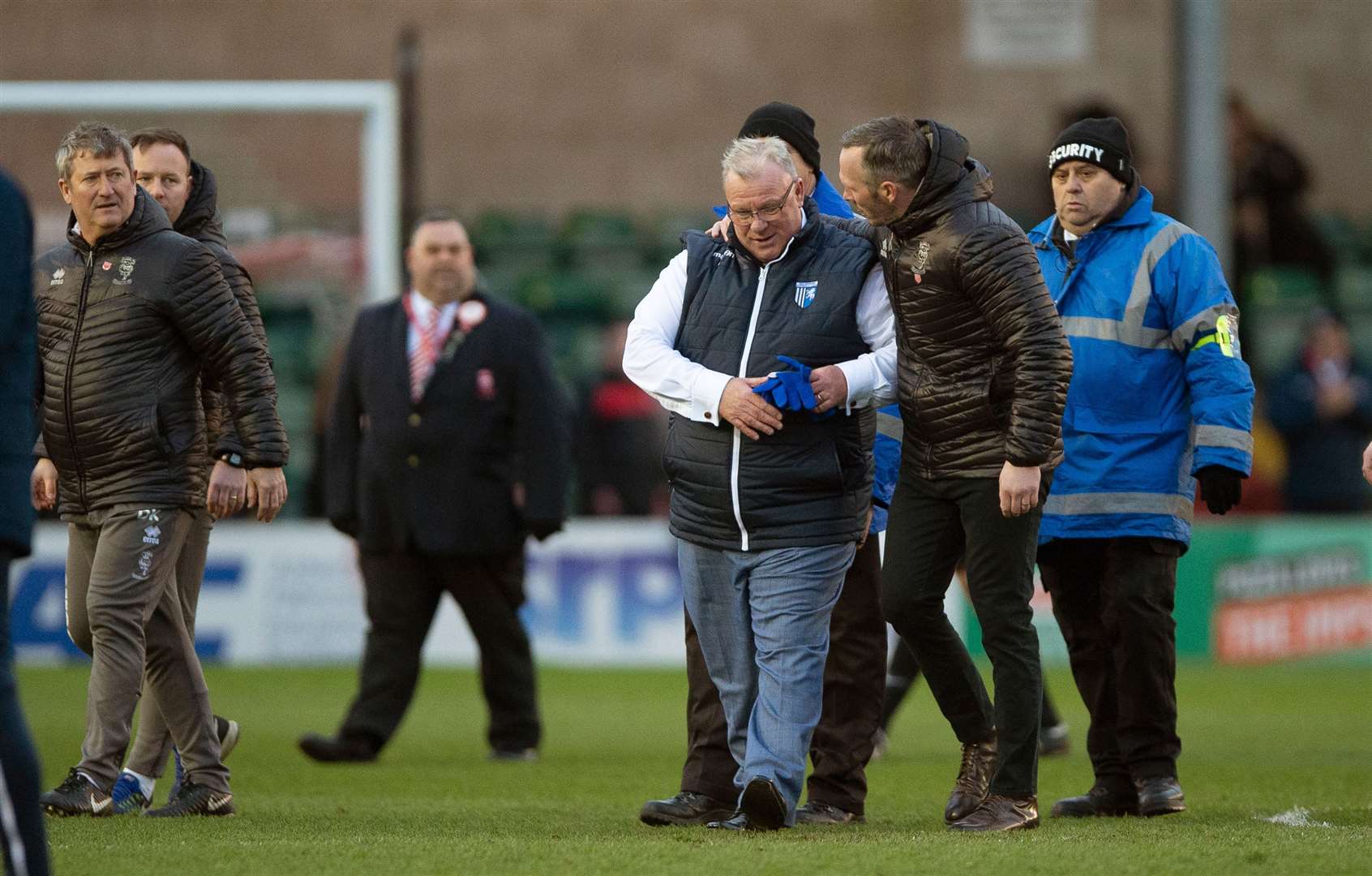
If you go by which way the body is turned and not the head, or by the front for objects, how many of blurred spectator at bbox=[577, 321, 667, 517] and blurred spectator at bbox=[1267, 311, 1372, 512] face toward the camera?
2

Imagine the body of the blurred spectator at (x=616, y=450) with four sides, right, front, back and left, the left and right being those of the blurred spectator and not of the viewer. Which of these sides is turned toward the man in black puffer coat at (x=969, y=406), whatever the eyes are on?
front

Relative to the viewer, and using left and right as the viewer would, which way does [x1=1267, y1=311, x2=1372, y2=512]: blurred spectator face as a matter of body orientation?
facing the viewer

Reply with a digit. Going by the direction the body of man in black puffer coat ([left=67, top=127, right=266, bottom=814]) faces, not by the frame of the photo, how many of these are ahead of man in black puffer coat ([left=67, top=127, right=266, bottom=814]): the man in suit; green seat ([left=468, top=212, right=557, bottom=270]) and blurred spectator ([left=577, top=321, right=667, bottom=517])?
0

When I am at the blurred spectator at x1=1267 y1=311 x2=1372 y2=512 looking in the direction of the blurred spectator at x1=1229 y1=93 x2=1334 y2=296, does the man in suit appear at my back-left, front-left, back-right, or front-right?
back-left

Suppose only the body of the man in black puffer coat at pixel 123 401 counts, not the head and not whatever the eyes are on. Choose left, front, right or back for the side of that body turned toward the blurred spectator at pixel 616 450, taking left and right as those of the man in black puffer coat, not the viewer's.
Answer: back

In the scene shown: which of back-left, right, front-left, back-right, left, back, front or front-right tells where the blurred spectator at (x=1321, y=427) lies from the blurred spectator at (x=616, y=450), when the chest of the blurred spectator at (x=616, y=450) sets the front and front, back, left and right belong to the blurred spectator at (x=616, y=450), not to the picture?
left

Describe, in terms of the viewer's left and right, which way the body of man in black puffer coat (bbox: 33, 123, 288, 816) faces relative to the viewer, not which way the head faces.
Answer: facing the viewer and to the left of the viewer

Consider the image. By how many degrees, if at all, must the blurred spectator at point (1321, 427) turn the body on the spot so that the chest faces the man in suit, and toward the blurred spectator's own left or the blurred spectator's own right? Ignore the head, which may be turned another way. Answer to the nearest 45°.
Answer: approximately 45° to the blurred spectator's own right
